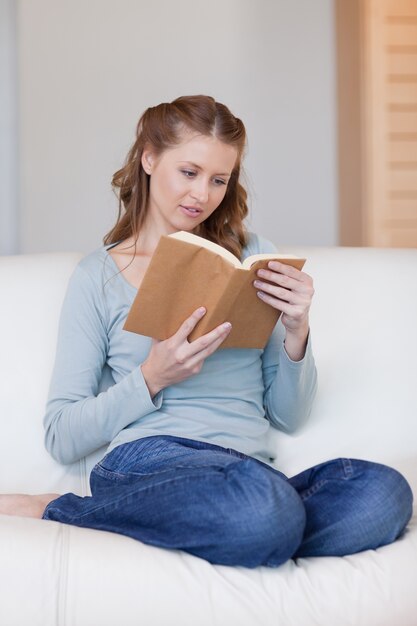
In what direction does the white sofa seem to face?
toward the camera

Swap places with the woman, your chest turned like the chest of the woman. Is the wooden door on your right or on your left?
on your left

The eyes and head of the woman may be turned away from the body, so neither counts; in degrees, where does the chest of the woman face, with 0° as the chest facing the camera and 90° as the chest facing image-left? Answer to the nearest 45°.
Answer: approximately 315°
